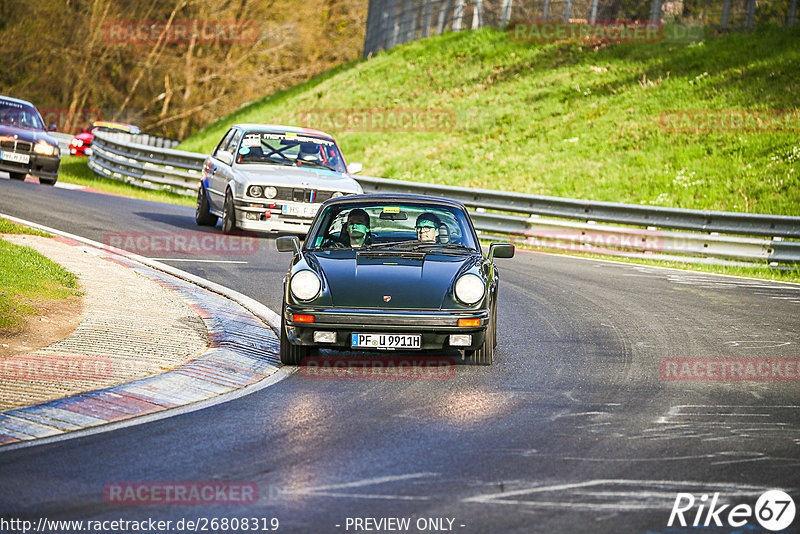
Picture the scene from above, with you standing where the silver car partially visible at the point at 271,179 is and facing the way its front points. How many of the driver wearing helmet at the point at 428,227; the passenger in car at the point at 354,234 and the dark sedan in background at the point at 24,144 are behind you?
1

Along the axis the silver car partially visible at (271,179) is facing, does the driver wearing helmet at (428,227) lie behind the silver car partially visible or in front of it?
in front

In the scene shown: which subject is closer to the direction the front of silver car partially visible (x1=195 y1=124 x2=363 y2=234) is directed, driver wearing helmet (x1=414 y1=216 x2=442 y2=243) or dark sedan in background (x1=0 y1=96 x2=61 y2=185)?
the driver wearing helmet

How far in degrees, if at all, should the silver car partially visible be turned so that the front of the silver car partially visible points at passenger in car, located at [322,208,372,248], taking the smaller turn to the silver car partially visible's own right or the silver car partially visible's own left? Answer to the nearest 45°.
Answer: approximately 45° to the silver car partially visible's own right

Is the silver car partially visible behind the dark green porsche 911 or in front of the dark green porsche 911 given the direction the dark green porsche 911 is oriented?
behind

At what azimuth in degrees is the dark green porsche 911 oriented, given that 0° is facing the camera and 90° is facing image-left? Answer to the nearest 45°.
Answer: approximately 0°

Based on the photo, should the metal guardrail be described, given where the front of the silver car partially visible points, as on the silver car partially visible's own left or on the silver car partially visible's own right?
on the silver car partially visible's own left

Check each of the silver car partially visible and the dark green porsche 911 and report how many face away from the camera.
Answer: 0
